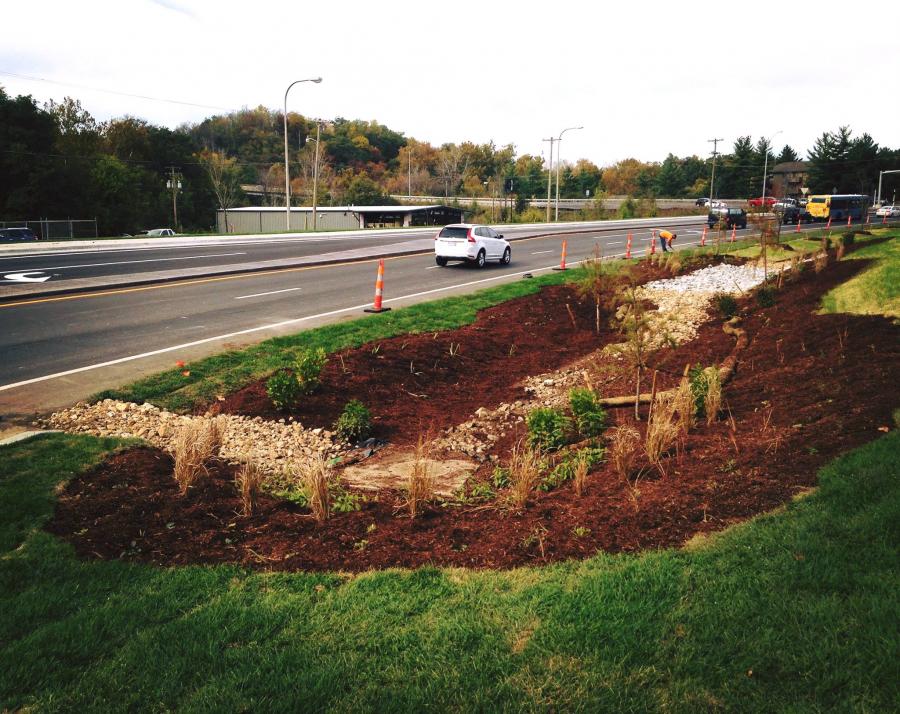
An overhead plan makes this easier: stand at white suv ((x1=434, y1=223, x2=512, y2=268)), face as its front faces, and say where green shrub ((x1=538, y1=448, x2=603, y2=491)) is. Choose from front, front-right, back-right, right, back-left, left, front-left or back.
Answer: back-right

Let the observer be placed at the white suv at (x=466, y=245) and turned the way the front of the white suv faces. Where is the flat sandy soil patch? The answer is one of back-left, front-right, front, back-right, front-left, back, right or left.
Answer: back-right

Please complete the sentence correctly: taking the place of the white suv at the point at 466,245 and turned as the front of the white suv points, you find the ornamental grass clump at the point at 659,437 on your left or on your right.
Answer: on your right

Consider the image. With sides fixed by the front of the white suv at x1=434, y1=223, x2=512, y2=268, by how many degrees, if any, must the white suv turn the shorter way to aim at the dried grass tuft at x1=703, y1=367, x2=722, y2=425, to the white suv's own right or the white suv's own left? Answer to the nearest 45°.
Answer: approximately 135° to the white suv's own right

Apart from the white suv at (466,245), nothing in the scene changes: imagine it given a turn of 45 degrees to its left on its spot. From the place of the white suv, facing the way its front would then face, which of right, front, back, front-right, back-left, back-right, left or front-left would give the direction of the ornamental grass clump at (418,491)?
back

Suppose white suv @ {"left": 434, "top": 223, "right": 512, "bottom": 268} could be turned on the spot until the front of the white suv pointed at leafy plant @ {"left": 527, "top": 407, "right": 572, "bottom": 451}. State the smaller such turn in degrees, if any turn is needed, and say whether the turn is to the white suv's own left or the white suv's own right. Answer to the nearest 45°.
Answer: approximately 135° to the white suv's own right

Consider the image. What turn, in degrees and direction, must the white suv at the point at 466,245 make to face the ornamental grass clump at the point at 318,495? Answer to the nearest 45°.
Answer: approximately 135° to its right

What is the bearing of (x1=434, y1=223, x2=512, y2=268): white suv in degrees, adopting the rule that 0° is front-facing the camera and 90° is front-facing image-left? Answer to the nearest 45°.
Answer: approximately 225°

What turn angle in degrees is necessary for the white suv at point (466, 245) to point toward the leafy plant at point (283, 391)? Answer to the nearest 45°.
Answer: approximately 135° to its right

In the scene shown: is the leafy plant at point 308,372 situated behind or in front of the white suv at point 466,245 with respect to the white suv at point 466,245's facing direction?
behind

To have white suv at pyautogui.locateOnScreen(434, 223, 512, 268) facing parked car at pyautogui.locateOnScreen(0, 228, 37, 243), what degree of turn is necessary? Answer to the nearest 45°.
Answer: approximately 90° to its left

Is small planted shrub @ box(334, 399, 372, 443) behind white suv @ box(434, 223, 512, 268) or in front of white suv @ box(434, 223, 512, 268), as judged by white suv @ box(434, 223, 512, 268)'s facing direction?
behind

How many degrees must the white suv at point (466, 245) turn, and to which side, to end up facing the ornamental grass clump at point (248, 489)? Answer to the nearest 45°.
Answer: approximately 135° to its right
